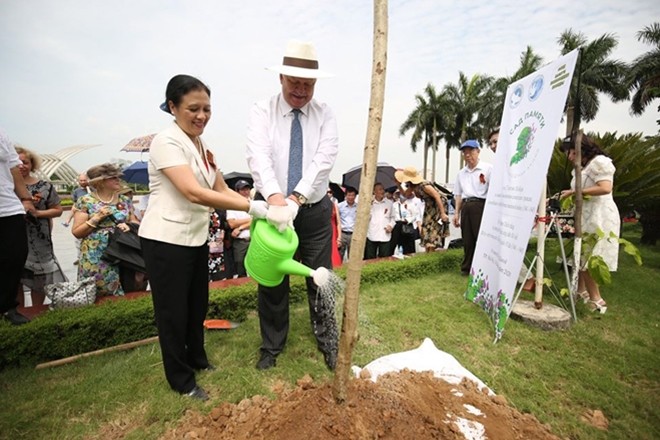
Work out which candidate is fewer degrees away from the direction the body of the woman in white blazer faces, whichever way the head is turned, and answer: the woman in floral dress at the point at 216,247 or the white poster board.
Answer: the white poster board

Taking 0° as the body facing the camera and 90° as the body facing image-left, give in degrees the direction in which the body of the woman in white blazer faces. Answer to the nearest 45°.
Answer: approximately 315°

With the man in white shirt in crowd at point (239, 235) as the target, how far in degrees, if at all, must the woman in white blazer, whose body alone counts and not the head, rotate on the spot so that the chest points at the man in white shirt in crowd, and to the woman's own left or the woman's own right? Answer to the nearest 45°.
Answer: approximately 135° to the woman's own left

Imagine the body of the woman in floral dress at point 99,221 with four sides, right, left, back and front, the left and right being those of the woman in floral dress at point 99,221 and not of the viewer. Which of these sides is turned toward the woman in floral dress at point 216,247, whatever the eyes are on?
left

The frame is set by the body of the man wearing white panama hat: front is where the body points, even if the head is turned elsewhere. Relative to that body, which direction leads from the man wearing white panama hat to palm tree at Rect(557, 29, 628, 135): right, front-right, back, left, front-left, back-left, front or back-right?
back-left

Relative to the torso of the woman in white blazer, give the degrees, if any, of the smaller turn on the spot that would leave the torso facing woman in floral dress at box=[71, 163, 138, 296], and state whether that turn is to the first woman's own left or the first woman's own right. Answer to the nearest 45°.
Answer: approximately 180°

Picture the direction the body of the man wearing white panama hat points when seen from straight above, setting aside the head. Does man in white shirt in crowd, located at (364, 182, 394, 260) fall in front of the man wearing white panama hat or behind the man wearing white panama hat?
behind
